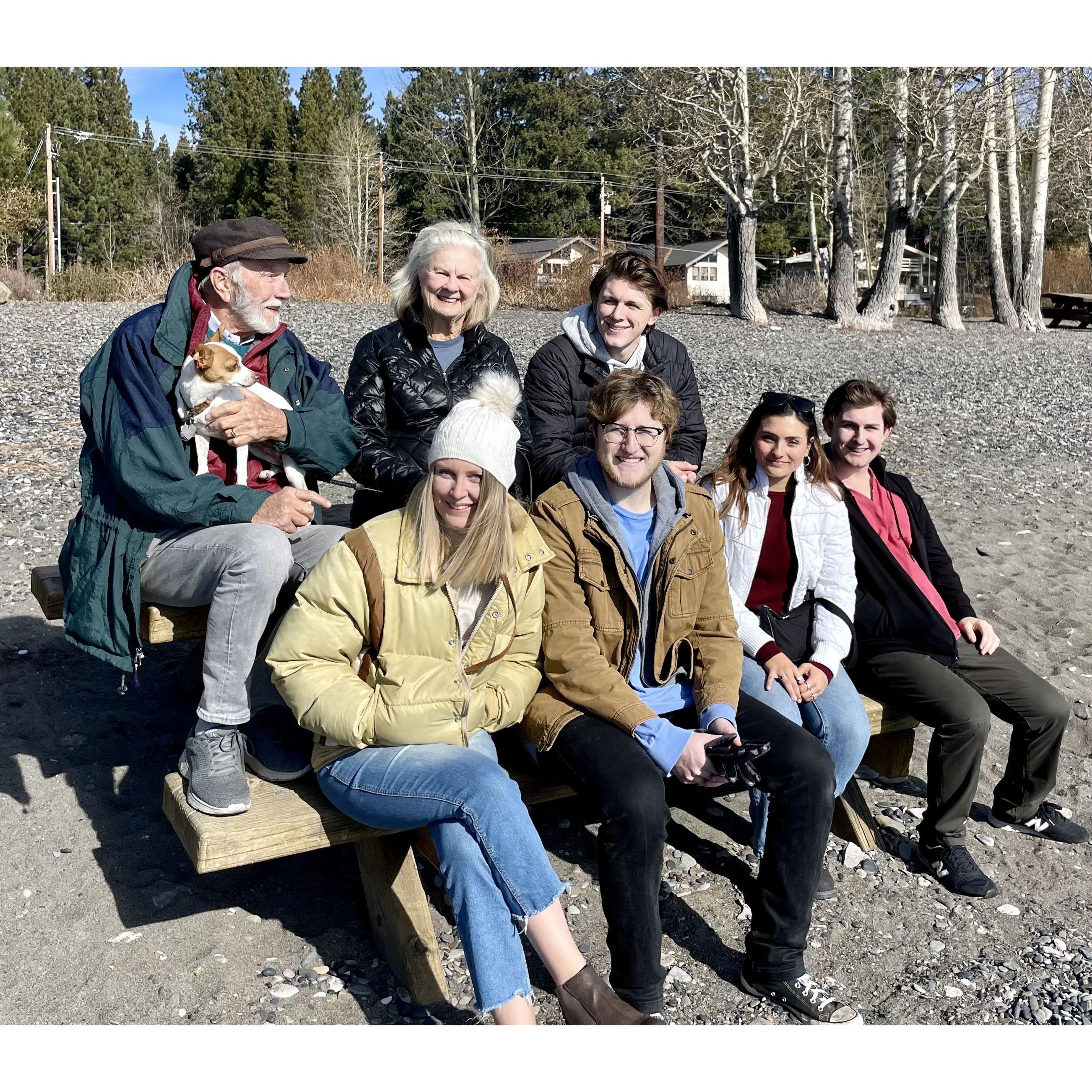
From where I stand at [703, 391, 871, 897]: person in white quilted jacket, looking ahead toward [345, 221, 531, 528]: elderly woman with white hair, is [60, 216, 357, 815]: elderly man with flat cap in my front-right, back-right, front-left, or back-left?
front-left

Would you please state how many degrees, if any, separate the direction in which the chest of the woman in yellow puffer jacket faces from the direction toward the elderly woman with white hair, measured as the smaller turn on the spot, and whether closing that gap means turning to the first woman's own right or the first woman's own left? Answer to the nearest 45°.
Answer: approximately 135° to the first woman's own left

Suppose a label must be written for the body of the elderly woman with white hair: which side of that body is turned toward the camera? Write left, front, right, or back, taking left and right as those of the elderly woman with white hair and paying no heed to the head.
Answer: front

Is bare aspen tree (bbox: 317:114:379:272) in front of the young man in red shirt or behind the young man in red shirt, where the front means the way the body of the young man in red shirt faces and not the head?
behind

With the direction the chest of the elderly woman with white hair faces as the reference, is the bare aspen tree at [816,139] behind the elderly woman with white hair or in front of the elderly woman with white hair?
behind

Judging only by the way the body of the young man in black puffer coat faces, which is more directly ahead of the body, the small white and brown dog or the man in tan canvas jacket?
the man in tan canvas jacket

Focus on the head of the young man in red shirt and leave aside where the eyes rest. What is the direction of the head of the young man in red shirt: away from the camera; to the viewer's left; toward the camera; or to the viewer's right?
toward the camera

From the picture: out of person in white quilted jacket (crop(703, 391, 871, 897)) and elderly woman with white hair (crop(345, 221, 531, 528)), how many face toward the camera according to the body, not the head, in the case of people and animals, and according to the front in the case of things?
2

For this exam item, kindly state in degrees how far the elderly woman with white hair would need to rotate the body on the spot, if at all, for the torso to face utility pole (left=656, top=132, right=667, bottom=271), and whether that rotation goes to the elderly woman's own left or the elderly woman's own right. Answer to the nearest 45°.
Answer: approximately 180°

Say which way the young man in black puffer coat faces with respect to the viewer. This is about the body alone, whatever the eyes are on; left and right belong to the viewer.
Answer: facing the viewer

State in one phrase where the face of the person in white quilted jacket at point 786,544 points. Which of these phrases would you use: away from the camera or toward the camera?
toward the camera

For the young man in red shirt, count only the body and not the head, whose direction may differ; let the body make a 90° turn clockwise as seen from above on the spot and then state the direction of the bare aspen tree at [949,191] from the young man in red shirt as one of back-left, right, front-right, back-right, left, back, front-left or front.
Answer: back-right

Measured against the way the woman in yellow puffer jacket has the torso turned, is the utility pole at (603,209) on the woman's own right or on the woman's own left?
on the woman's own left

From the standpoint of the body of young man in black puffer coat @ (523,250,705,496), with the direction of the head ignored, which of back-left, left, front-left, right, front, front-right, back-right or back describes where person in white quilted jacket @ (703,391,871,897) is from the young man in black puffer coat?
front-left

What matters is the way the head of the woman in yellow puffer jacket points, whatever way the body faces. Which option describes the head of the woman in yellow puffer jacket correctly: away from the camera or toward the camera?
toward the camera

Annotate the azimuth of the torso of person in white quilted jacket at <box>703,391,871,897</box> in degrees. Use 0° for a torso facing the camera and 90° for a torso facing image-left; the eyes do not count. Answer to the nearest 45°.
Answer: approximately 0°

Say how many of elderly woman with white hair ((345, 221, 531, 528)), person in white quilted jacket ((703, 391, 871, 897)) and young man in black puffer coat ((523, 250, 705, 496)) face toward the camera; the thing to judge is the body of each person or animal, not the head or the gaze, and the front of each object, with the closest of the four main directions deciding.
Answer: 3

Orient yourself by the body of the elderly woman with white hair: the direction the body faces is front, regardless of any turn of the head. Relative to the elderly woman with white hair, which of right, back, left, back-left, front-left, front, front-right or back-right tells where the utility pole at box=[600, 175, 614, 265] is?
back
